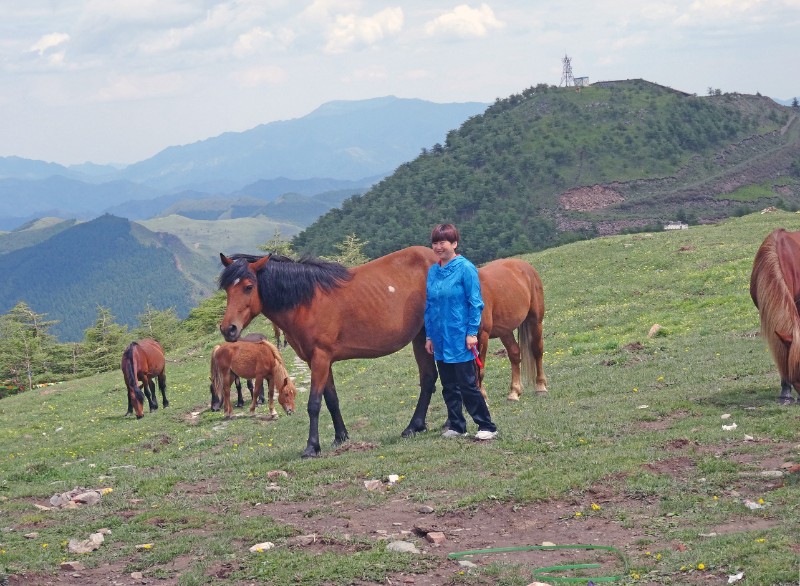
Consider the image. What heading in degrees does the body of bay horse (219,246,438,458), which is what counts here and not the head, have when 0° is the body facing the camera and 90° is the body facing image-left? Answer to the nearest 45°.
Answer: approximately 45°

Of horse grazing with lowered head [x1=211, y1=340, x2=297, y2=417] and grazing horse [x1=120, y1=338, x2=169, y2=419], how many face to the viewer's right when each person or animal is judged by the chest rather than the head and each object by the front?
1

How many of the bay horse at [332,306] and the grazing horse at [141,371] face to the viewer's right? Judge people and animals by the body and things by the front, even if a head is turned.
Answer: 0

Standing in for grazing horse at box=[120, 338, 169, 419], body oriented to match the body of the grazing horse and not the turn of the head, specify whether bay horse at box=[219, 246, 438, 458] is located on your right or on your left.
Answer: on your left

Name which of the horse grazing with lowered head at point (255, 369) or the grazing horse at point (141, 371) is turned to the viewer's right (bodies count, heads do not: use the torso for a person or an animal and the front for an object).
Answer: the horse grazing with lowered head

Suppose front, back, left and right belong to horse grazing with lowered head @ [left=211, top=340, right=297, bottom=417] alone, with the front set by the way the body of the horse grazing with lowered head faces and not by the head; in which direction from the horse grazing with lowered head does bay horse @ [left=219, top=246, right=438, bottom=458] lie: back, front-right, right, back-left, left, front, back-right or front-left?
right

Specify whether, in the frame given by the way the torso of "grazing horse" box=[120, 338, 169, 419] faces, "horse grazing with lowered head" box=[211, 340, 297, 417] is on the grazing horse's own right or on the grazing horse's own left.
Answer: on the grazing horse's own left

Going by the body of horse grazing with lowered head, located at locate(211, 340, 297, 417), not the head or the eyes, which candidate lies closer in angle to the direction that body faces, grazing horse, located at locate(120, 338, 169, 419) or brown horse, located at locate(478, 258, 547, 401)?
the brown horse

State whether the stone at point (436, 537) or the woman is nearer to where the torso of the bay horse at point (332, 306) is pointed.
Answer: the stone

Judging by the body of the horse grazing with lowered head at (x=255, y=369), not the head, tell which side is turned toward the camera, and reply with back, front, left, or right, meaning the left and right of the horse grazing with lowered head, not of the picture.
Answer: right

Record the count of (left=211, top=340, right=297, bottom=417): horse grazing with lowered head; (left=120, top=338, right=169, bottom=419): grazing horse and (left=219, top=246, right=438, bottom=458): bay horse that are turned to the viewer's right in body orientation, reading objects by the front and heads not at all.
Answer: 1

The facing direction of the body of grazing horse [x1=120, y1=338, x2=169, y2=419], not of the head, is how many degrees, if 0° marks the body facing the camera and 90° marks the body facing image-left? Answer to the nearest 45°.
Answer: approximately 45°

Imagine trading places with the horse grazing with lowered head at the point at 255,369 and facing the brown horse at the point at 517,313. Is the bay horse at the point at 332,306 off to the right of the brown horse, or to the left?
right

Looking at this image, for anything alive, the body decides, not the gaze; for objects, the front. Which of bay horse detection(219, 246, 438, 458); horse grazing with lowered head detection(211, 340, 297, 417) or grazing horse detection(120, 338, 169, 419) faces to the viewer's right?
the horse grazing with lowered head
